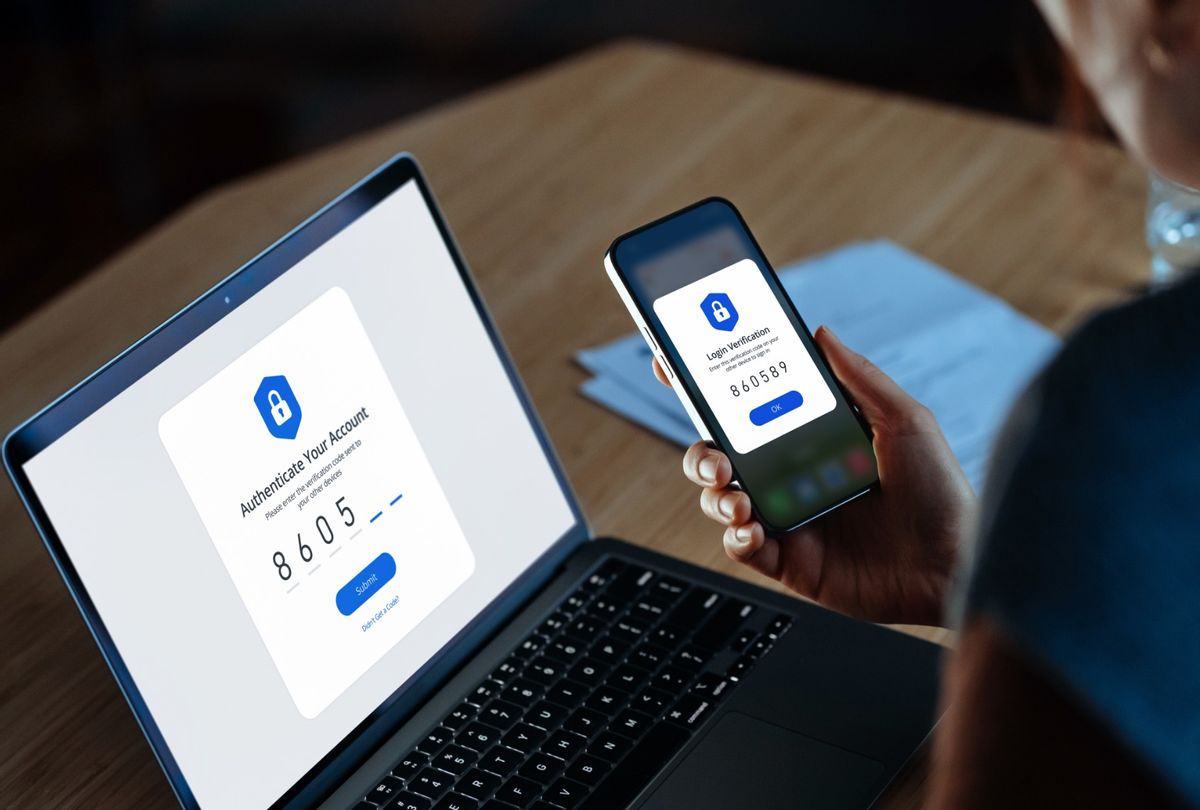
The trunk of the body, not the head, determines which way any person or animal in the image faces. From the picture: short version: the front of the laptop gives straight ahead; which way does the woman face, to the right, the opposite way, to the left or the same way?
the opposite way

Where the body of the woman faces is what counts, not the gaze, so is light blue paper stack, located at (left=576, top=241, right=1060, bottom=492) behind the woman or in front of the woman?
in front

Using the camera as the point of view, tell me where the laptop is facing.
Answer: facing the viewer and to the right of the viewer

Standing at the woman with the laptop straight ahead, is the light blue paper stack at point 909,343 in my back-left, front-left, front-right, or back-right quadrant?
front-right

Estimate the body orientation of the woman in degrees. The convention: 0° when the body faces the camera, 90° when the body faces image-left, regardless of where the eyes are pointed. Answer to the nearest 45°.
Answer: approximately 135°

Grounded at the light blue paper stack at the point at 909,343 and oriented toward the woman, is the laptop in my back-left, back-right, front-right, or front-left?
front-right
